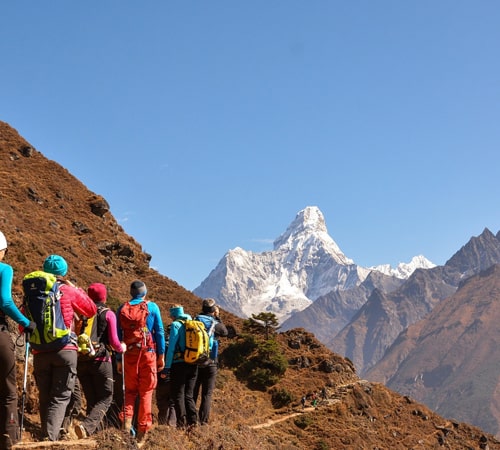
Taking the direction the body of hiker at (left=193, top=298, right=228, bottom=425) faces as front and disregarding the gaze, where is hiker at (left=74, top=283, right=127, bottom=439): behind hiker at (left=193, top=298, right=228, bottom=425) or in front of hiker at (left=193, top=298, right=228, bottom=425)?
behind

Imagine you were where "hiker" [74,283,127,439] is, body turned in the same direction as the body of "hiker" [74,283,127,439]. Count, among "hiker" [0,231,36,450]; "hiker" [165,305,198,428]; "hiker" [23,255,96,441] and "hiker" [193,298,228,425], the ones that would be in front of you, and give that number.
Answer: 2

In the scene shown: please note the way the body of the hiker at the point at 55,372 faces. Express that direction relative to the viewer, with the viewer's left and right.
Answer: facing away from the viewer and to the right of the viewer

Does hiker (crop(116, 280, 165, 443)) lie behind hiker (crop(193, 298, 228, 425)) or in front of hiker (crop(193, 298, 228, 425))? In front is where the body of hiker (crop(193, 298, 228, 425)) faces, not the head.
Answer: behind

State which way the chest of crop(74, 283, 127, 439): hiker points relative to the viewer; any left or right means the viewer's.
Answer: facing away from the viewer and to the right of the viewer

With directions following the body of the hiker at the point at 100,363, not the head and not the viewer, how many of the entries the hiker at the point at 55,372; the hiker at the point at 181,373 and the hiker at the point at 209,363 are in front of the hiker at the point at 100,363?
2

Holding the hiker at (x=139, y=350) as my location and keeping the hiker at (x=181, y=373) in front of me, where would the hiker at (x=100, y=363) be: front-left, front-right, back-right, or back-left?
back-left

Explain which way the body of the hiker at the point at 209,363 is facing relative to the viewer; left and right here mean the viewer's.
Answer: facing away from the viewer and to the right of the viewer

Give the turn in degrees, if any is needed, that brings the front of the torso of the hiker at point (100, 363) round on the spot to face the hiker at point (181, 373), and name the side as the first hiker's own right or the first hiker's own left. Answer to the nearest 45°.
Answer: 0° — they already face them
